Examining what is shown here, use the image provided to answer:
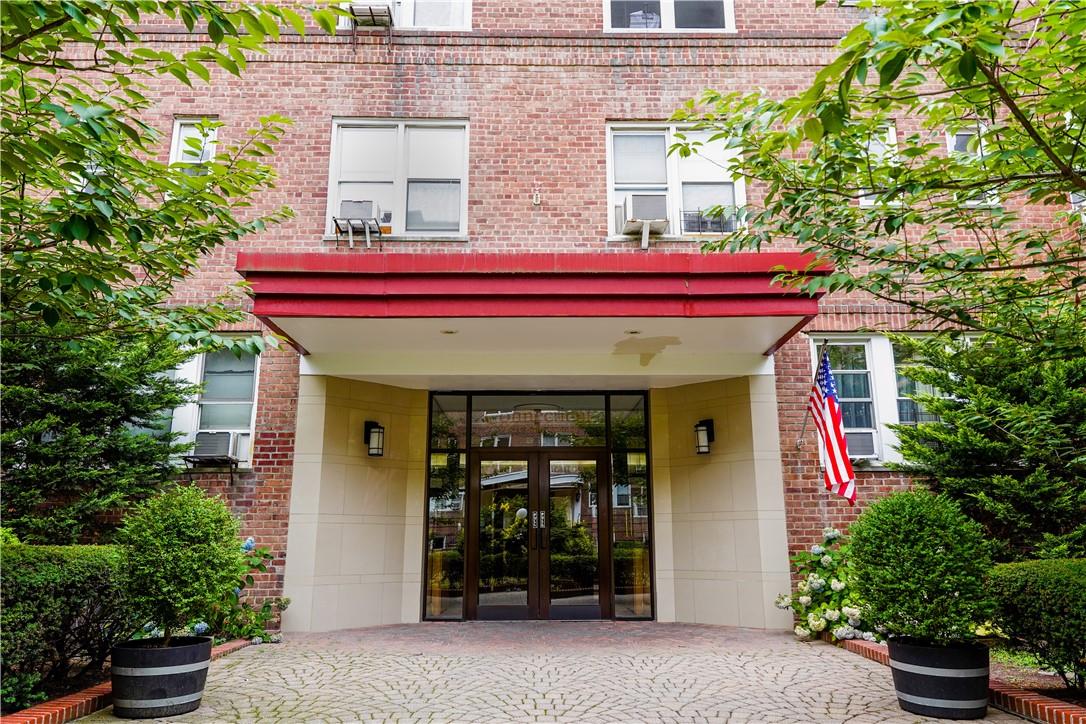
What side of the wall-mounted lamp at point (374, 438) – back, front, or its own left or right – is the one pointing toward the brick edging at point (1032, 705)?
front

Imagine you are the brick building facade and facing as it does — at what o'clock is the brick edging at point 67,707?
The brick edging is roughly at 1 o'clock from the brick building facade.

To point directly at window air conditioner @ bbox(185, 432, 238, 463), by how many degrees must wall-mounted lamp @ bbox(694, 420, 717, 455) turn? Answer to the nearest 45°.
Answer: approximately 45° to its right

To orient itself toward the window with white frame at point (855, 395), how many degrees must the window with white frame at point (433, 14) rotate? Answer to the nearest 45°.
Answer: approximately 90° to its left

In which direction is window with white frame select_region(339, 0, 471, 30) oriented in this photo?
toward the camera

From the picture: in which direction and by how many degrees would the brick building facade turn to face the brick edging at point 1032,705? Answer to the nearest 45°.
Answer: approximately 45° to its left

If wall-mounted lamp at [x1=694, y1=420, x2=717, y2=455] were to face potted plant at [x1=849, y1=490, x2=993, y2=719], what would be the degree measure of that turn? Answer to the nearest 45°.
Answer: approximately 45° to its left

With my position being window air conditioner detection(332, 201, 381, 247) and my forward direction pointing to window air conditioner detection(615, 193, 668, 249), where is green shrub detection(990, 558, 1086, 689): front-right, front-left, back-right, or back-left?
front-right

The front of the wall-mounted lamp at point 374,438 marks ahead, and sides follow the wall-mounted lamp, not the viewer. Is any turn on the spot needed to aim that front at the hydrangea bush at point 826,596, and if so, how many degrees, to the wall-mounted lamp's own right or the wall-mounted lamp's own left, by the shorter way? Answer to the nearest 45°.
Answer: approximately 45° to the wall-mounted lamp's own left

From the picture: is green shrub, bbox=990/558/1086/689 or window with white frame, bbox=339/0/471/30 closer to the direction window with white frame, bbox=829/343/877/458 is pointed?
the green shrub

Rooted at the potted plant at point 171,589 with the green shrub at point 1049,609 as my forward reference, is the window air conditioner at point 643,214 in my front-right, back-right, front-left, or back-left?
front-left

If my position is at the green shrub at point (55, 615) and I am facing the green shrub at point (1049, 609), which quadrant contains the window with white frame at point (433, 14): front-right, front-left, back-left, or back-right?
front-left

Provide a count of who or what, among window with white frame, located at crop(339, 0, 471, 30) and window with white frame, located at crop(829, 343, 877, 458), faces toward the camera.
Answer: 2

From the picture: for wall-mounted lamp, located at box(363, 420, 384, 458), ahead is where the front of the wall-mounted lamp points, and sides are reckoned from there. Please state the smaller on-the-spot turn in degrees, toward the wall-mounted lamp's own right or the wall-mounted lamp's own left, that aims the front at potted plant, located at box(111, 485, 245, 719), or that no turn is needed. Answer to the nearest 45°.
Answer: approximately 45° to the wall-mounted lamp's own right
